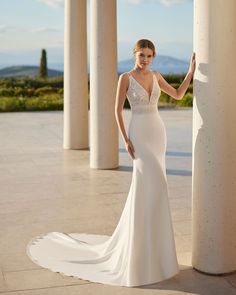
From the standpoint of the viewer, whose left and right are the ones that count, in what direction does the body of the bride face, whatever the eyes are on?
facing the viewer and to the right of the viewer

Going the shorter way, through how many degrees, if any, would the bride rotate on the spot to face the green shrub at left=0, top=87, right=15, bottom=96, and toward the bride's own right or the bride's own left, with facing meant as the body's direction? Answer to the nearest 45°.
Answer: approximately 135° to the bride's own left

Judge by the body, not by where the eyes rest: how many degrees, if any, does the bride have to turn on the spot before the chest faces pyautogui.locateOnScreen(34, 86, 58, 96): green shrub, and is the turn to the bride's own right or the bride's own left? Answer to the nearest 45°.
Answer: approximately 135° to the bride's own left

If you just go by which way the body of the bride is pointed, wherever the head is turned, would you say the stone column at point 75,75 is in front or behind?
behind

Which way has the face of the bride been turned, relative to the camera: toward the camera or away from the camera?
toward the camera

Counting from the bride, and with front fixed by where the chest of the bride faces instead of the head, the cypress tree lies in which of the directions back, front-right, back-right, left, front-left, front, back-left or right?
back-left

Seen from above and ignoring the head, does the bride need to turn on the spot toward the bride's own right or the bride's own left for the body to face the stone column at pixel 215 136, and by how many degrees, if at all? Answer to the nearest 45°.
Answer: approximately 45° to the bride's own left

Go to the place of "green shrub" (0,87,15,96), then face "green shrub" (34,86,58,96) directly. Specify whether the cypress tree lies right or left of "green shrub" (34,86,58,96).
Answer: left
